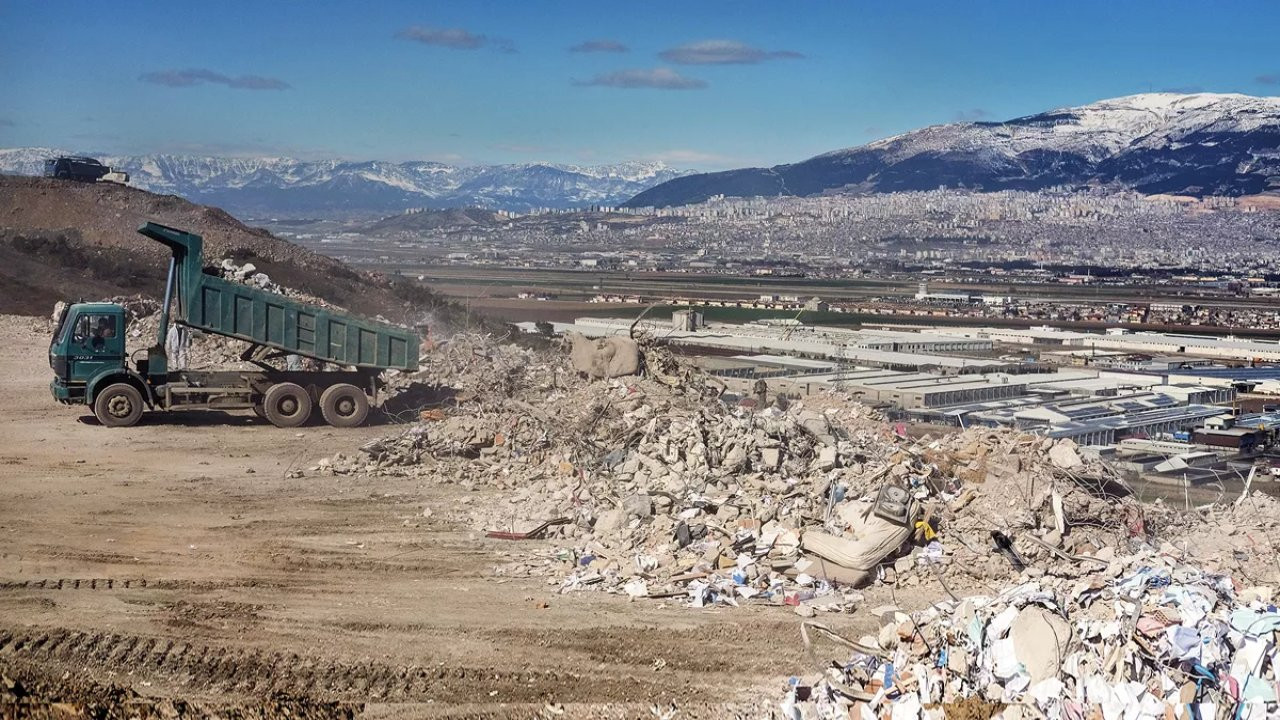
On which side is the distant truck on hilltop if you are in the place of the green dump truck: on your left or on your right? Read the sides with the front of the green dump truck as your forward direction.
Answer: on your right

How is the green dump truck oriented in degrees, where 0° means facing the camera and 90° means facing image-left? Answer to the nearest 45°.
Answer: approximately 90°
